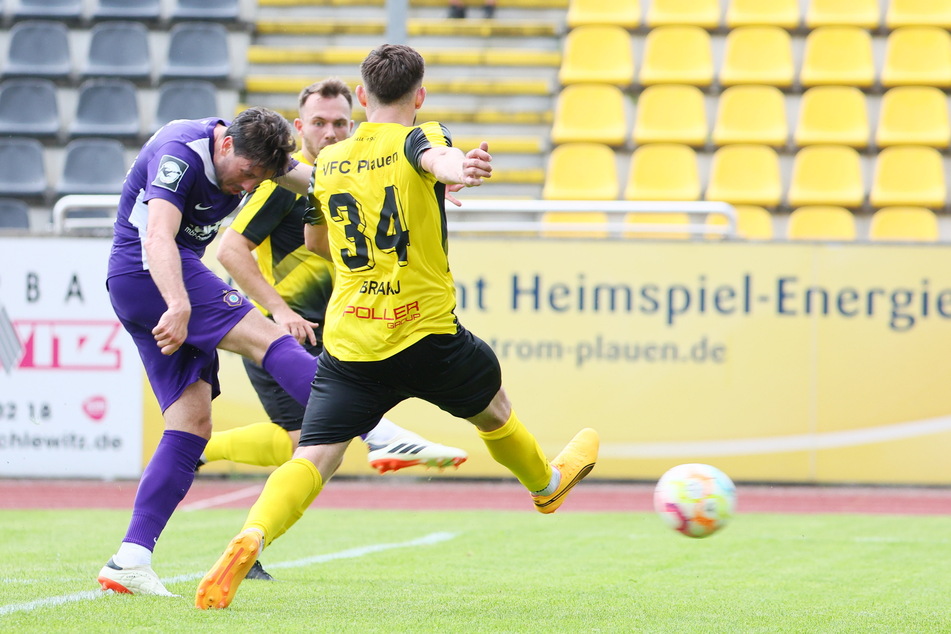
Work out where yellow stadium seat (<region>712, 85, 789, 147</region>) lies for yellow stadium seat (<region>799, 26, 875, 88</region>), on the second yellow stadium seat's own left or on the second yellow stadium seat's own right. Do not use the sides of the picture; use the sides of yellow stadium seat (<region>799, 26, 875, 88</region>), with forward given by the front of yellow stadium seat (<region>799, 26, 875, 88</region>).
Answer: on the second yellow stadium seat's own right

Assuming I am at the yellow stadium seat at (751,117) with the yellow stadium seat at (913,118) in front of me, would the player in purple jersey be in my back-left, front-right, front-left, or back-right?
back-right

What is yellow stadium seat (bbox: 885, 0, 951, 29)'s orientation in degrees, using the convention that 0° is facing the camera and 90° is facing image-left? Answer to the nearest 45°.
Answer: approximately 0°

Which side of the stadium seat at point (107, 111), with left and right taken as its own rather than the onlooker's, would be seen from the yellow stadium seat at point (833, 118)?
left

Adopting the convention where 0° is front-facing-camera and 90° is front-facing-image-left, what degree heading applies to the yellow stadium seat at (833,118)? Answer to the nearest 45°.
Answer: approximately 0°

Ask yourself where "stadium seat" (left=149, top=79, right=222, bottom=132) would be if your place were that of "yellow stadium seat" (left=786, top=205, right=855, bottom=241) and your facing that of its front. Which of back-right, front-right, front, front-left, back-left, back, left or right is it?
right

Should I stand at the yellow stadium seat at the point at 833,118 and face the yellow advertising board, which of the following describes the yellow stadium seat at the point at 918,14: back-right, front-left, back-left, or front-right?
back-left

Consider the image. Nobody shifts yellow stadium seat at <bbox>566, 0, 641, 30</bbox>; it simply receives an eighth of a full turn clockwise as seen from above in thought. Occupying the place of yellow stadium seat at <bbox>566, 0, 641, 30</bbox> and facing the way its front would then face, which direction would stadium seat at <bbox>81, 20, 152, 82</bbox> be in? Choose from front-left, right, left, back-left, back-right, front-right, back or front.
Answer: front-right

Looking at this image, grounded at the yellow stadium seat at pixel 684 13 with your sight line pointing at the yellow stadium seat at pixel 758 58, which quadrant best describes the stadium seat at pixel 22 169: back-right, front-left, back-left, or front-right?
back-right

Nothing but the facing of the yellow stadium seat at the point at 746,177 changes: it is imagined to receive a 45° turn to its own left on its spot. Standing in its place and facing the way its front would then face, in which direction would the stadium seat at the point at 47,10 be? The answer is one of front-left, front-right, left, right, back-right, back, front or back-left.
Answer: back-right
